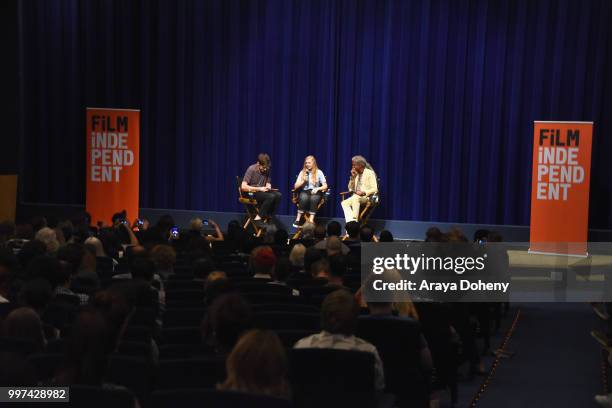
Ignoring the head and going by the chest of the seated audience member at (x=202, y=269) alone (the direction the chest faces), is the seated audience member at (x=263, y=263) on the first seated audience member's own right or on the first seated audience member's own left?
on the first seated audience member's own right

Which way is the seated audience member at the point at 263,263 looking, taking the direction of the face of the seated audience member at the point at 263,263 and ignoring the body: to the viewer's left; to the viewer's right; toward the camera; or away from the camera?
away from the camera

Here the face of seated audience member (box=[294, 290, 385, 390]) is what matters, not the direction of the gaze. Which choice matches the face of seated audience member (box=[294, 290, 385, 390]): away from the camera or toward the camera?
away from the camera

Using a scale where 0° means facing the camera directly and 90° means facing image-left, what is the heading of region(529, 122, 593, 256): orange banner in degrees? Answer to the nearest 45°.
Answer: approximately 0°

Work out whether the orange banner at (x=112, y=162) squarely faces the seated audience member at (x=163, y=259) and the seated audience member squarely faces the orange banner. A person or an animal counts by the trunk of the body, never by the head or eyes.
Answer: yes

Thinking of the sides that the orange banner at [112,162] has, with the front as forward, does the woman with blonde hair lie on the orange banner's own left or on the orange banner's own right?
on the orange banner's own left

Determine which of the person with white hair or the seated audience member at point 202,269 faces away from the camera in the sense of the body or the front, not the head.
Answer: the seated audience member

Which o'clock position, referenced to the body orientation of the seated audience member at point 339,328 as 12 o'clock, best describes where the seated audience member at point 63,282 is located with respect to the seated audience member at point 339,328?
the seated audience member at point 63,282 is roughly at 10 o'clock from the seated audience member at point 339,328.

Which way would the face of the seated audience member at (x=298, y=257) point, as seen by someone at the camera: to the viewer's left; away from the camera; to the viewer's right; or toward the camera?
away from the camera

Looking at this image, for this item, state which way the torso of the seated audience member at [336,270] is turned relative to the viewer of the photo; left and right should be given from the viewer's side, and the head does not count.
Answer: facing away from the viewer

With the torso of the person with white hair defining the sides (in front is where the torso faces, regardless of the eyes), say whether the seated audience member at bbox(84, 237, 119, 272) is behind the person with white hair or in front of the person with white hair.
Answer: in front

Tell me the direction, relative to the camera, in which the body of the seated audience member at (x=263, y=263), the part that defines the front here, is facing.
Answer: away from the camera

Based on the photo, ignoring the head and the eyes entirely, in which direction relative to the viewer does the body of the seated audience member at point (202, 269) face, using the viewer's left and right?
facing away from the viewer

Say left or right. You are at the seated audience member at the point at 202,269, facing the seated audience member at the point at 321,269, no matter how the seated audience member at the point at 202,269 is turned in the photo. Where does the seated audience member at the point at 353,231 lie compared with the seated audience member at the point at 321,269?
left

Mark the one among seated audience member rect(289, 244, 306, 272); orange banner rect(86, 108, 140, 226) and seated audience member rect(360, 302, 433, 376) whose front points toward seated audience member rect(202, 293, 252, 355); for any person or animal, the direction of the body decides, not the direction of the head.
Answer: the orange banner

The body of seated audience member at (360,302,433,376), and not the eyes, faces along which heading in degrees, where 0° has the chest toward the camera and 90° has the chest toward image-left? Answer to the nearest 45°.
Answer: approximately 180°

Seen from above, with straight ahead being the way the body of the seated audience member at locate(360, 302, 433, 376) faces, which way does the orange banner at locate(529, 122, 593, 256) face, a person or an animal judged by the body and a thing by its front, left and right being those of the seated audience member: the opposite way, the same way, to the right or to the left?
the opposite way

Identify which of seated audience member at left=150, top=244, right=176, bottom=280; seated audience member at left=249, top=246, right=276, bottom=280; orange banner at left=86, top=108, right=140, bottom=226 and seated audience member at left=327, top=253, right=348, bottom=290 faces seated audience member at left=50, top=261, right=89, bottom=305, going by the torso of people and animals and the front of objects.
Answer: the orange banner
